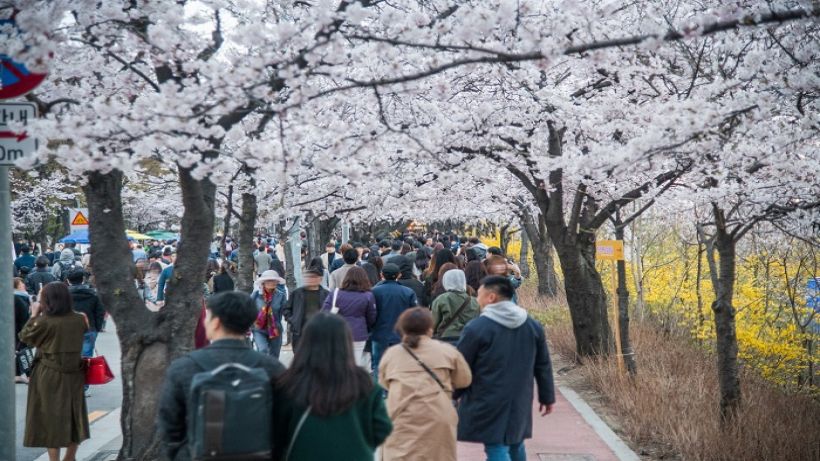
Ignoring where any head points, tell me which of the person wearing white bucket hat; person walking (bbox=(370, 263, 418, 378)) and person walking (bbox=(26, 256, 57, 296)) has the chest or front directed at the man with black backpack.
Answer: the person wearing white bucket hat

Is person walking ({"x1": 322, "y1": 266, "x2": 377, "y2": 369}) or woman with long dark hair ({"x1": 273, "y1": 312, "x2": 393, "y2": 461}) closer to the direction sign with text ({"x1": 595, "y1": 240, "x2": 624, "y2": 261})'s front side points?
the woman with long dark hair

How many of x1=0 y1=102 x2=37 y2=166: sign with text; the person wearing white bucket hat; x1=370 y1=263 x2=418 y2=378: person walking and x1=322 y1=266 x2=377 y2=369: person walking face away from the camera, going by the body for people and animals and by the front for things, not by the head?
2

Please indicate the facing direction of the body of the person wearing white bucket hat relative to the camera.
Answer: toward the camera

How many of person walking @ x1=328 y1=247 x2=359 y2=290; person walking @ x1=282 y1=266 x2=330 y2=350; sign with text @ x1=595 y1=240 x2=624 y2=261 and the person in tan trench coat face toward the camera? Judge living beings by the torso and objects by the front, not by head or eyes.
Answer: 2

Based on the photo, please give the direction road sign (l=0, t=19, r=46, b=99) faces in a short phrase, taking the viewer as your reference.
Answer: facing the viewer

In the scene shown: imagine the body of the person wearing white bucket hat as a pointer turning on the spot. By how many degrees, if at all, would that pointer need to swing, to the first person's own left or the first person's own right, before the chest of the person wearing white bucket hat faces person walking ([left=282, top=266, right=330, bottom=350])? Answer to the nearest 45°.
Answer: approximately 45° to the first person's own left

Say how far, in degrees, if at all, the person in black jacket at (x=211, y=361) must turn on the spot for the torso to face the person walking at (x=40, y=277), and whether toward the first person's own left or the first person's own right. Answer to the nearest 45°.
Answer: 0° — they already face them

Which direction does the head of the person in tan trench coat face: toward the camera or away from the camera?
away from the camera

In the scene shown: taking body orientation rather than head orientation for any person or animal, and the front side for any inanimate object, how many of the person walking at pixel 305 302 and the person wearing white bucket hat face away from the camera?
0

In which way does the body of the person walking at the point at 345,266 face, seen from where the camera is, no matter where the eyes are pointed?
away from the camera

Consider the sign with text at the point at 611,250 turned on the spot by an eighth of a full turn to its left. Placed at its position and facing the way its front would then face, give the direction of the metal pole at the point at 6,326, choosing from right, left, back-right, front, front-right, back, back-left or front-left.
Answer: right

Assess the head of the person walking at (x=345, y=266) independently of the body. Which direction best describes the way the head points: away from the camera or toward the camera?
away from the camera

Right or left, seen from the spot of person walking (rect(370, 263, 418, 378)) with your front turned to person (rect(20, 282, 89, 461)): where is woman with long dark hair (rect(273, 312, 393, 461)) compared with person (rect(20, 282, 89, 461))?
left

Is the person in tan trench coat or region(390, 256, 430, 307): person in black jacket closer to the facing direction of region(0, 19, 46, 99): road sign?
the person in tan trench coat

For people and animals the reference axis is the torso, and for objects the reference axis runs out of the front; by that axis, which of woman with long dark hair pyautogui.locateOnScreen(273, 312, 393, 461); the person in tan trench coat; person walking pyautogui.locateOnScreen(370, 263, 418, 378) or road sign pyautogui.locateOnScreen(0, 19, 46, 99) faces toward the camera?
the road sign

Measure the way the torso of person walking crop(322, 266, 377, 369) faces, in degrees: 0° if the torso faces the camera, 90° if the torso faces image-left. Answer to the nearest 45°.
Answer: approximately 180°
